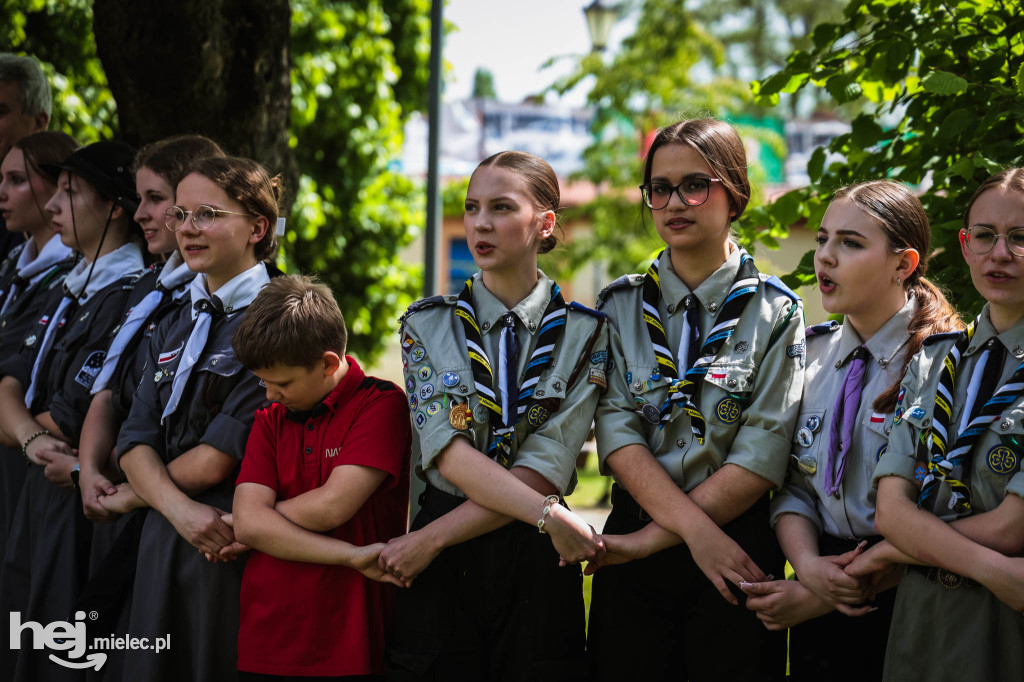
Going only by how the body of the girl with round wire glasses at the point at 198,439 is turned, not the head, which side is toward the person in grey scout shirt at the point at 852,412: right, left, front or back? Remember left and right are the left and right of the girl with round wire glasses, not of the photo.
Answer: left

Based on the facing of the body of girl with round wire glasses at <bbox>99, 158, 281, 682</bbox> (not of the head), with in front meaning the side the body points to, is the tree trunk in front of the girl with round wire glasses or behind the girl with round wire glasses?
behind

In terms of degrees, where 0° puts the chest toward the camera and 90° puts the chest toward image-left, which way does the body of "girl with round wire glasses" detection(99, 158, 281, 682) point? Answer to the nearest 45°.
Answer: approximately 45°

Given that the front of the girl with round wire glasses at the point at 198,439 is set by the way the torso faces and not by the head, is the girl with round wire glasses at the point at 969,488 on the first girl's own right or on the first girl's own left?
on the first girl's own left

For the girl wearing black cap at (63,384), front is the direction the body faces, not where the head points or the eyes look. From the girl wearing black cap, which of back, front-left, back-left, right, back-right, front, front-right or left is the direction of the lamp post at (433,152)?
back

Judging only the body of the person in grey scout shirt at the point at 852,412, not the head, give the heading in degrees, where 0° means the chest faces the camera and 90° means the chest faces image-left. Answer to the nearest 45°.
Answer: approximately 45°
